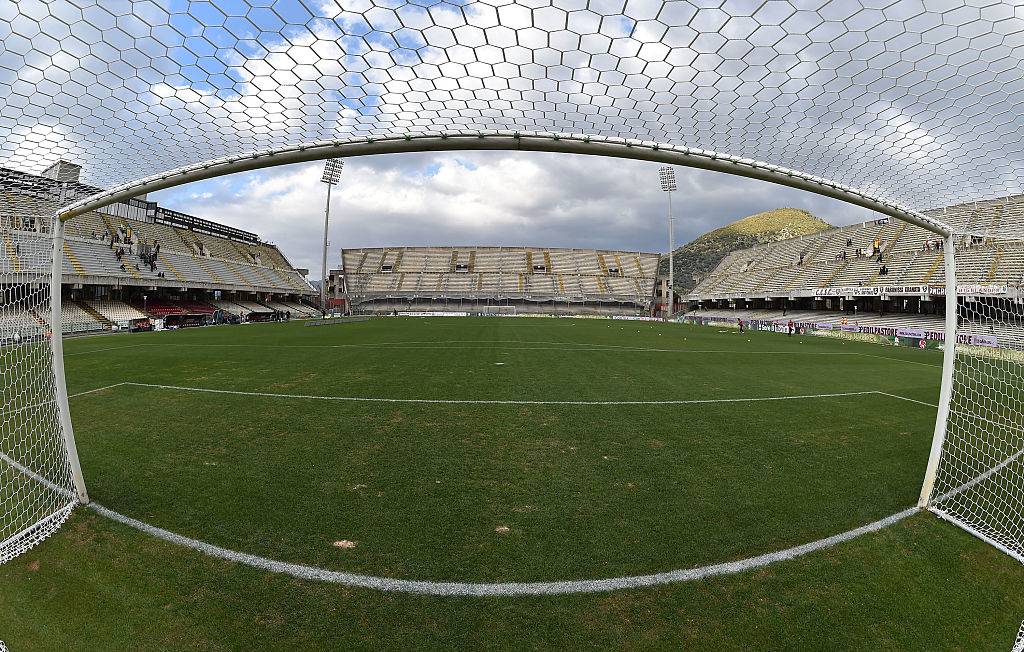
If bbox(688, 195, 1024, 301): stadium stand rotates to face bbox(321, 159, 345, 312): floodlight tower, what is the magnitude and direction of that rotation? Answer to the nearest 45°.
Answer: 0° — it already faces it

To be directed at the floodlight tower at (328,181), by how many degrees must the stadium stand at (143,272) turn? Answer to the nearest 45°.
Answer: approximately 45° to its left

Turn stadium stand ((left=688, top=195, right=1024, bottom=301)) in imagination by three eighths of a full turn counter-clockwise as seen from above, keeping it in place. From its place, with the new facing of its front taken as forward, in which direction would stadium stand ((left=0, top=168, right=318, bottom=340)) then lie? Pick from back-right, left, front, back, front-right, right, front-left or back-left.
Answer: back-right

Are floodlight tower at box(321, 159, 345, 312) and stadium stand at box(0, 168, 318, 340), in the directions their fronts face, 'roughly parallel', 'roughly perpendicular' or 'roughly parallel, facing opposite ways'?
roughly parallel

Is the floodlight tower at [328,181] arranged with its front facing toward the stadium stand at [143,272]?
no

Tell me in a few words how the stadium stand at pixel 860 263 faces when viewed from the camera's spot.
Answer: facing the viewer and to the left of the viewer

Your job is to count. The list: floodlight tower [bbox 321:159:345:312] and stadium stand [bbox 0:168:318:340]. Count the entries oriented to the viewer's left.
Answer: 0

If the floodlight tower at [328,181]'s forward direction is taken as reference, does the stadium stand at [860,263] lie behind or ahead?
ahead
